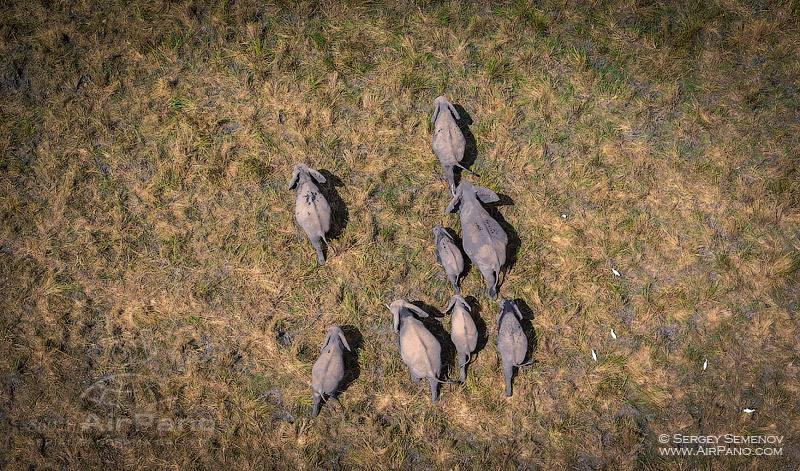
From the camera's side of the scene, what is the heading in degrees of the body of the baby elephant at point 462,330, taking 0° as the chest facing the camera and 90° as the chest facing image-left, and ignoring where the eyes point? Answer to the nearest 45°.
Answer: approximately 180°
